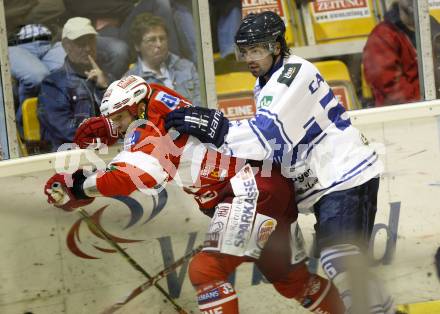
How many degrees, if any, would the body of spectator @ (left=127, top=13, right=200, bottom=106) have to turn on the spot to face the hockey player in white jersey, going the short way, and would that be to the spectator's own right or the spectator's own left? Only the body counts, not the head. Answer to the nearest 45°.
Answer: approximately 45° to the spectator's own left

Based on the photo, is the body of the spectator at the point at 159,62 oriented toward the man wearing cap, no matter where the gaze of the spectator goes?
no

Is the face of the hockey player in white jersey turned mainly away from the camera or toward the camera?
toward the camera

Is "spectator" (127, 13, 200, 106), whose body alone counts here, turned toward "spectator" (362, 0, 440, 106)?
no

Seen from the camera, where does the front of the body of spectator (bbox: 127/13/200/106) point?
toward the camera

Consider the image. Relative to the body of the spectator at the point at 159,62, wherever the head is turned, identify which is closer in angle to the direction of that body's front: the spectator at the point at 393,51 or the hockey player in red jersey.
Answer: the hockey player in red jersey

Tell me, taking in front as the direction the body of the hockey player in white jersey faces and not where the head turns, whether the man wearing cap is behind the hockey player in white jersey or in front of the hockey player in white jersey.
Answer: in front

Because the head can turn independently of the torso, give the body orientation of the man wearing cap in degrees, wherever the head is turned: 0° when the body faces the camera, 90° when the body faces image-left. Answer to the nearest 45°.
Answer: approximately 315°

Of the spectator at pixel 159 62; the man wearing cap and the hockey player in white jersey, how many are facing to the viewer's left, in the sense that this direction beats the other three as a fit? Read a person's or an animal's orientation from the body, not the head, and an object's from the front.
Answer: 1

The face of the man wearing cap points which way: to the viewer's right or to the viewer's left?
to the viewer's right

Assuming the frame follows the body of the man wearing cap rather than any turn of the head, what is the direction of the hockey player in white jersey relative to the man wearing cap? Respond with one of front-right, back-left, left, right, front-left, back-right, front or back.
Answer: front

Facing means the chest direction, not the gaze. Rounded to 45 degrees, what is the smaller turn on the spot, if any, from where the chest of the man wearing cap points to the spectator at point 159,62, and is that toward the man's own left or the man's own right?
approximately 45° to the man's own left

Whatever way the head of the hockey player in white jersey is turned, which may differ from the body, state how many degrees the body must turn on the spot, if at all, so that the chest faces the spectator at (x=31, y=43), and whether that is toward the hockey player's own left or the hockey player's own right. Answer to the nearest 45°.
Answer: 0° — they already face them

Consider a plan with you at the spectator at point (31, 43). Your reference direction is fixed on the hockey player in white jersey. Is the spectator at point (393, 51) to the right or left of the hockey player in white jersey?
left

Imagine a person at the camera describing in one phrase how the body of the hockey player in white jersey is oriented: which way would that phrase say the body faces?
to the viewer's left

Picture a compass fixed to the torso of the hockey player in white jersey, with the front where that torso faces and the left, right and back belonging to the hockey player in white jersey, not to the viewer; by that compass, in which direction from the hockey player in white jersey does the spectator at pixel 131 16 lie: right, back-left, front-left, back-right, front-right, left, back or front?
front-right
